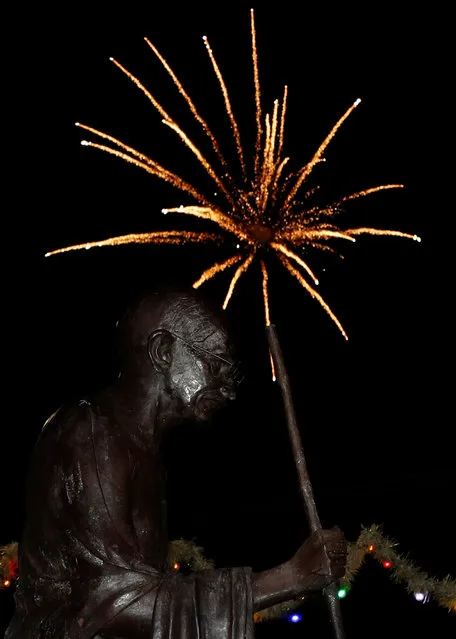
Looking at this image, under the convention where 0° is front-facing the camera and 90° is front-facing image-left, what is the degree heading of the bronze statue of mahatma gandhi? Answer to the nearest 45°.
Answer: approximately 270°
